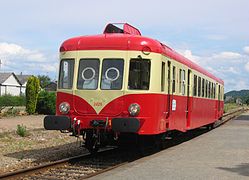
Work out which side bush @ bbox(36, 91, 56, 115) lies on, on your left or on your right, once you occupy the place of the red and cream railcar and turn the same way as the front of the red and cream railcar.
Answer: on your right

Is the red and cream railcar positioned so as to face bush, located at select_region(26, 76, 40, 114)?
no

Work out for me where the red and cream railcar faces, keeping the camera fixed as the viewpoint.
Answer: facing the viewer and to the left of the viewer
